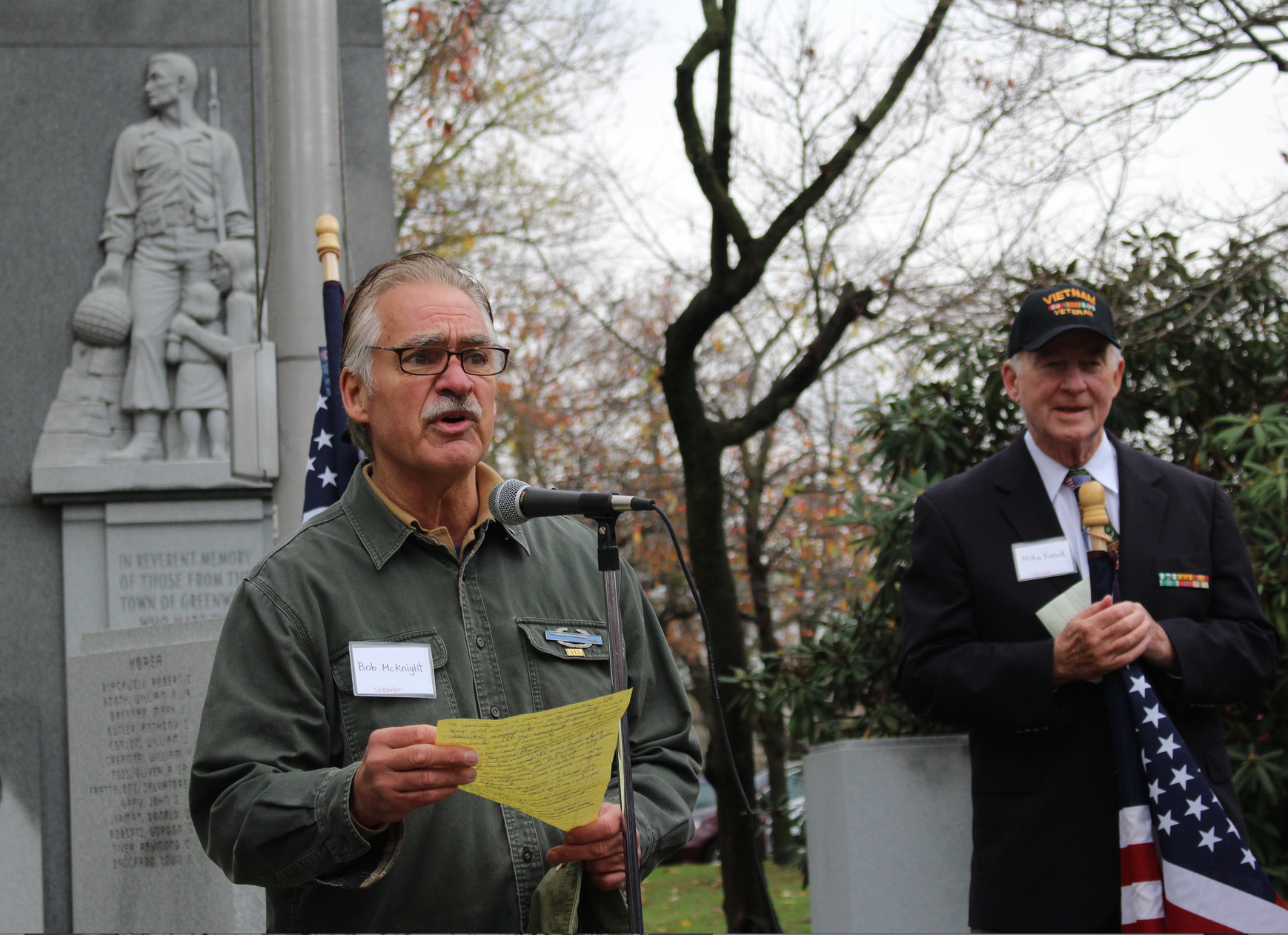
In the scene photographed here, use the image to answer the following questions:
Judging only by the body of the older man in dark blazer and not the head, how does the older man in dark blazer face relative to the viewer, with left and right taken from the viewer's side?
facing the viewer

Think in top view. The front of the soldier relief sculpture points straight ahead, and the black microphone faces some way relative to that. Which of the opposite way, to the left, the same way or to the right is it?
to the right

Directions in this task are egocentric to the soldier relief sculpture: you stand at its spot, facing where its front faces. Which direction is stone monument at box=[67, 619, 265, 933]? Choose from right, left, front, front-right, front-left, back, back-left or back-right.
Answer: front

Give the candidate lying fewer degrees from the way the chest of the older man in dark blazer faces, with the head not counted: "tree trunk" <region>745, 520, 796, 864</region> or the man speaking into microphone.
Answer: the man speaking into microphone

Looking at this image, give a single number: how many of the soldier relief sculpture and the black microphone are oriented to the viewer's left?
1

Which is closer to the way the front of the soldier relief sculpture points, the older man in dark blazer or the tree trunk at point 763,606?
the older man in dark blazer

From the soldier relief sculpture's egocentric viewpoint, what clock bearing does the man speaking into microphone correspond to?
The man speaking into microphone is roughly at 12 o'clock from the soldier relief sculpture.

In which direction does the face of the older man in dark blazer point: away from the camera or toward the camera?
toward the camera

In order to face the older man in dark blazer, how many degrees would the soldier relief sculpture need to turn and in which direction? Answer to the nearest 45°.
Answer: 0° — it already faces them

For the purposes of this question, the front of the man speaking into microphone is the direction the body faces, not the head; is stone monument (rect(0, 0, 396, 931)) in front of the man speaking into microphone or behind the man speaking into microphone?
behind

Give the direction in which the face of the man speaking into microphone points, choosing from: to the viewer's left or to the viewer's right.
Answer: to the viewer's right

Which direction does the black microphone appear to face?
to the viewer's left

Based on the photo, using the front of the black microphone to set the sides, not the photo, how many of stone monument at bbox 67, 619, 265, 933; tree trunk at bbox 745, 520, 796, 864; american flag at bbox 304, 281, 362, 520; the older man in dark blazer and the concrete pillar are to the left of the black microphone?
0

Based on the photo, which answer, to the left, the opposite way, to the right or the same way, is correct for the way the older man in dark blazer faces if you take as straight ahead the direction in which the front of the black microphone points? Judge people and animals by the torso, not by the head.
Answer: to the left

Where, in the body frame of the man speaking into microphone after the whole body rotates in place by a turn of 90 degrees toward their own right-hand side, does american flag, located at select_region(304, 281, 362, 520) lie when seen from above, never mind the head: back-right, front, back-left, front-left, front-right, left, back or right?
back-right

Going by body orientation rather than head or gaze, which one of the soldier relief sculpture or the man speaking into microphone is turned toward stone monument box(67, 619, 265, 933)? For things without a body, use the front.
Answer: the soldier relief sculpture

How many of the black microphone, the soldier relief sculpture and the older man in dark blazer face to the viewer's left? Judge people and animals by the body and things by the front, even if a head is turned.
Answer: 1

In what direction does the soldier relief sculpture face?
toward the camera
